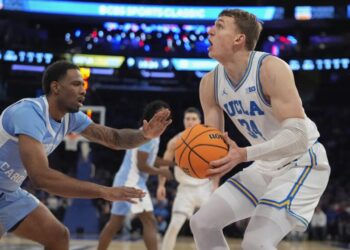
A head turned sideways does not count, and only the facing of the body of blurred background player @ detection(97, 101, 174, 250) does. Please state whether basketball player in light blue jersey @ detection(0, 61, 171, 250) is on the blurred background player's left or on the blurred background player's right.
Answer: on the blurred background player's right

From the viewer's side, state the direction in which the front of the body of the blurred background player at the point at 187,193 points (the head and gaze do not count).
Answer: toward the camera

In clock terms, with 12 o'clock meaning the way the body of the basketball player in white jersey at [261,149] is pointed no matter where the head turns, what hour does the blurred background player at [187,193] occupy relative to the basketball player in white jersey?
The blurred background player is roughly at 4 o'clock from the basketball player in white jersey.

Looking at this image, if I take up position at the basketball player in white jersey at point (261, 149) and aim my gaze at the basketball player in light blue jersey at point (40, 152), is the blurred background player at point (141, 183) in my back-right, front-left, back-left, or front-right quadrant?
front-right

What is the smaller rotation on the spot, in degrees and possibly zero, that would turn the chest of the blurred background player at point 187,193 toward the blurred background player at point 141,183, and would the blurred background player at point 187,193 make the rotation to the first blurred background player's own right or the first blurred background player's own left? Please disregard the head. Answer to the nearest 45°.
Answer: approximately 45° to the first blurred background player's own right

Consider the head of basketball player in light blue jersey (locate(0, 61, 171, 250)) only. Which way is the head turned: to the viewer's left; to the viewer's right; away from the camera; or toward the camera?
to the viewer's right

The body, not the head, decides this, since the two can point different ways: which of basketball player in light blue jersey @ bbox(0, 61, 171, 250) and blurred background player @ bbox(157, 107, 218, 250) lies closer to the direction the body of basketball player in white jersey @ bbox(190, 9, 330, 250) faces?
the basketball player in light blue jersey

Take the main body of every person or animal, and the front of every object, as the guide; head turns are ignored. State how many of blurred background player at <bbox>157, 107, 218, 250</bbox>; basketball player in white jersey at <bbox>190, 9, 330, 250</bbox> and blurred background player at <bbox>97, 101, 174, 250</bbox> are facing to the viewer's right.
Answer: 1

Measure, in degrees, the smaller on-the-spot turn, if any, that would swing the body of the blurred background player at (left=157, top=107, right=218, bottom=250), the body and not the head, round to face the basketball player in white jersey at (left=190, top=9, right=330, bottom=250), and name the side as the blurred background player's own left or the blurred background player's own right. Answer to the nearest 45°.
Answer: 0° — they already face them

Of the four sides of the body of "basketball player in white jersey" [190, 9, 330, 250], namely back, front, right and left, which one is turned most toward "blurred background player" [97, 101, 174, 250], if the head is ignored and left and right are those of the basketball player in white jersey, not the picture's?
right

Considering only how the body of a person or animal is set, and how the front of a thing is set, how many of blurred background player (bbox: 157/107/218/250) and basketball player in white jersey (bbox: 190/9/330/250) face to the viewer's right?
0

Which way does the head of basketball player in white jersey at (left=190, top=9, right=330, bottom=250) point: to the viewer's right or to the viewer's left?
to the viewer's left

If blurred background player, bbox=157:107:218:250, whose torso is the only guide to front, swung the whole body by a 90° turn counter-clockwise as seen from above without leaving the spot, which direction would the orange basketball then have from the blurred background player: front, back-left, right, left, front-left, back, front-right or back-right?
right

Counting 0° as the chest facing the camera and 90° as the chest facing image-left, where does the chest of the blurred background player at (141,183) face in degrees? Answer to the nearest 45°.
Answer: approximately 270°

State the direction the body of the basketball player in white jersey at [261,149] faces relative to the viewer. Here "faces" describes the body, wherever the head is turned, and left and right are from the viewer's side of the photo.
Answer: facing the viewer and to the left of the viewer
